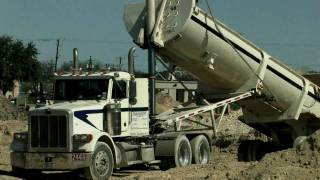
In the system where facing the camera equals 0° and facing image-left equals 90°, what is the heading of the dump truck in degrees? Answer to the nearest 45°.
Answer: approximately 45°

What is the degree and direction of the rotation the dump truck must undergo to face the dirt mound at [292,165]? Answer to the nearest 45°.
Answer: approximately 90° to its left

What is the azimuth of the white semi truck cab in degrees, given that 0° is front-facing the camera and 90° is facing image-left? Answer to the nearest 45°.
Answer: approximately 45°

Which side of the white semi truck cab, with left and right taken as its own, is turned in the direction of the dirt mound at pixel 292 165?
left
